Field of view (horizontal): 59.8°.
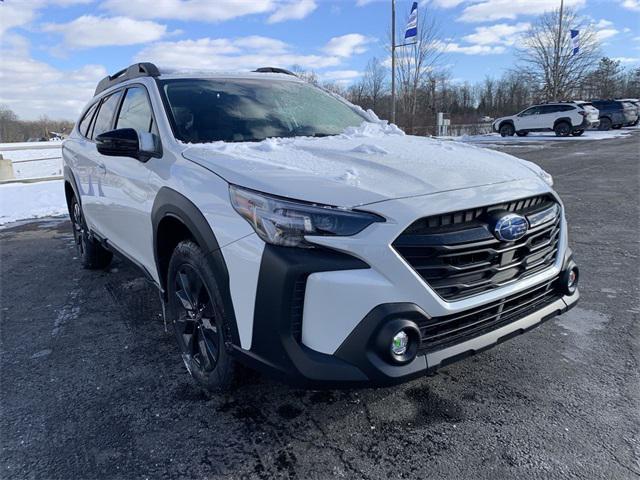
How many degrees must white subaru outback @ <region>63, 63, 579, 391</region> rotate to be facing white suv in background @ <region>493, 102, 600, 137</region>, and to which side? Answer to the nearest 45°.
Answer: approximately 90° to its left

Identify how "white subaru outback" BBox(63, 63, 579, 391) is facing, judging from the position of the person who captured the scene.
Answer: facing the viewer and to the right of the viewer

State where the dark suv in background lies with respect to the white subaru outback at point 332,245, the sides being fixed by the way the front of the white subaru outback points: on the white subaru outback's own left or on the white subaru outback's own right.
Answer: on the white subaru outback's own left

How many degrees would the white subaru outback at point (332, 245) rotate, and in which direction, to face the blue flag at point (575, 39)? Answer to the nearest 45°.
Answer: approximately 90° to its left

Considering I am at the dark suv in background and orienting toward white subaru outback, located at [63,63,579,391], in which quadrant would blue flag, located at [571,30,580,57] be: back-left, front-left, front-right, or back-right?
back-right
